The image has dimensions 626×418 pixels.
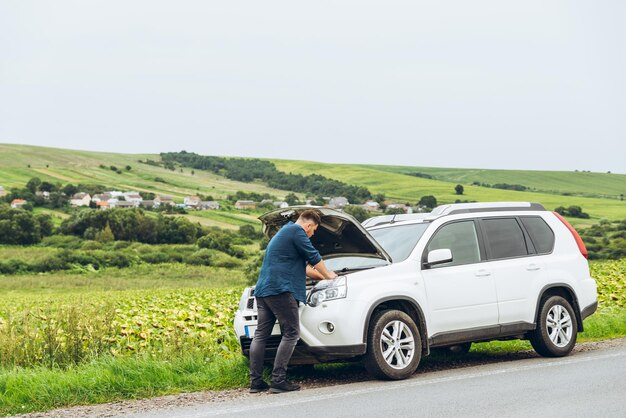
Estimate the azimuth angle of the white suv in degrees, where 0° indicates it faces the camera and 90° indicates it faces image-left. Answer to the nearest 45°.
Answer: approximately 45°

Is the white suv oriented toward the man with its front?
yes

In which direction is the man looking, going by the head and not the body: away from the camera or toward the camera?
away from the camera

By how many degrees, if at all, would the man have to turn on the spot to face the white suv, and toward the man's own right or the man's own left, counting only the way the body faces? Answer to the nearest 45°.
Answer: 0° — they already face it

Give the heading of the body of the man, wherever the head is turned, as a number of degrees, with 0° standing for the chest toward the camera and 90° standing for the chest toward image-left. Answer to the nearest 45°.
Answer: approximately 225°
